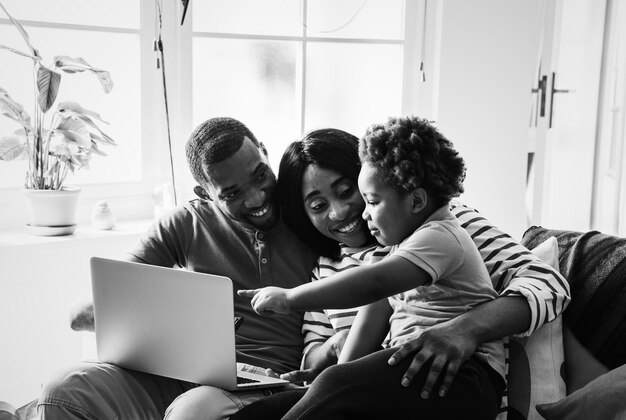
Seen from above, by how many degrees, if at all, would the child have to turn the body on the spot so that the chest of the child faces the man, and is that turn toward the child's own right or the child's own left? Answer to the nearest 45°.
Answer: approximately 45° to the child's own right

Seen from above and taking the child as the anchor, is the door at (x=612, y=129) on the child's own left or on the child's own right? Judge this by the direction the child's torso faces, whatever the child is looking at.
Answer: on the child's own right

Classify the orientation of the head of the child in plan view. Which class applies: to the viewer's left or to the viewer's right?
to the viewer's left

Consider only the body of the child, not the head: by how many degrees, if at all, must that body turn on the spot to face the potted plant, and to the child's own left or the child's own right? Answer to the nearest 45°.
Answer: approximately 45° to the child's own right

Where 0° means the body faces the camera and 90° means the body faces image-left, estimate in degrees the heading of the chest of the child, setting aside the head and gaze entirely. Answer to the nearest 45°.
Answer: approximately 90°
